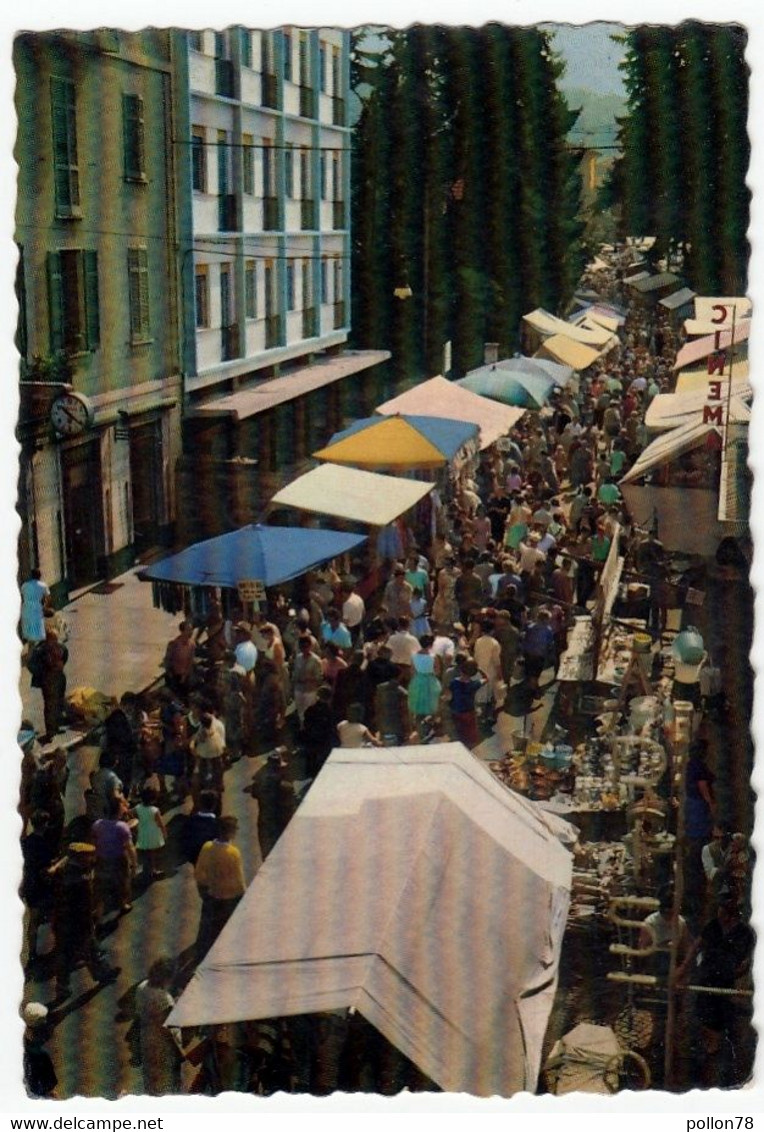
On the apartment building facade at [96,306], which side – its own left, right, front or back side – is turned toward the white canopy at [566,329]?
left

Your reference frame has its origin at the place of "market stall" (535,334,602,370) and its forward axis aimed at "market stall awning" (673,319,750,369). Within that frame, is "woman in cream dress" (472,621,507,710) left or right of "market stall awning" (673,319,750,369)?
right

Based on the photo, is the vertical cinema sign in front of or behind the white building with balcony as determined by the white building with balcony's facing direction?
in front

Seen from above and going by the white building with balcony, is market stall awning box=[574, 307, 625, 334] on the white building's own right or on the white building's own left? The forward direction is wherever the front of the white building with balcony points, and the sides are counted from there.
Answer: on the white building's own left

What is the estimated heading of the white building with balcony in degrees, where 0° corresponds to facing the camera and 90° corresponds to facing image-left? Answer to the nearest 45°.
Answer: approximately 315°

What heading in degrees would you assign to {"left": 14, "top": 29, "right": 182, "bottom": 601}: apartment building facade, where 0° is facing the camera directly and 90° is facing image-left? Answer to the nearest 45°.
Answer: approximately 315°

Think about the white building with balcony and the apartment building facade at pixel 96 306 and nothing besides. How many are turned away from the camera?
0

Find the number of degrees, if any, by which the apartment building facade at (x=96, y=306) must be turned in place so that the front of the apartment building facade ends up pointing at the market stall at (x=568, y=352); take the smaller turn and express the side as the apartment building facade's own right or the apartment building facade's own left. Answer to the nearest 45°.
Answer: approximately 90° to the apartment building facade's own left
